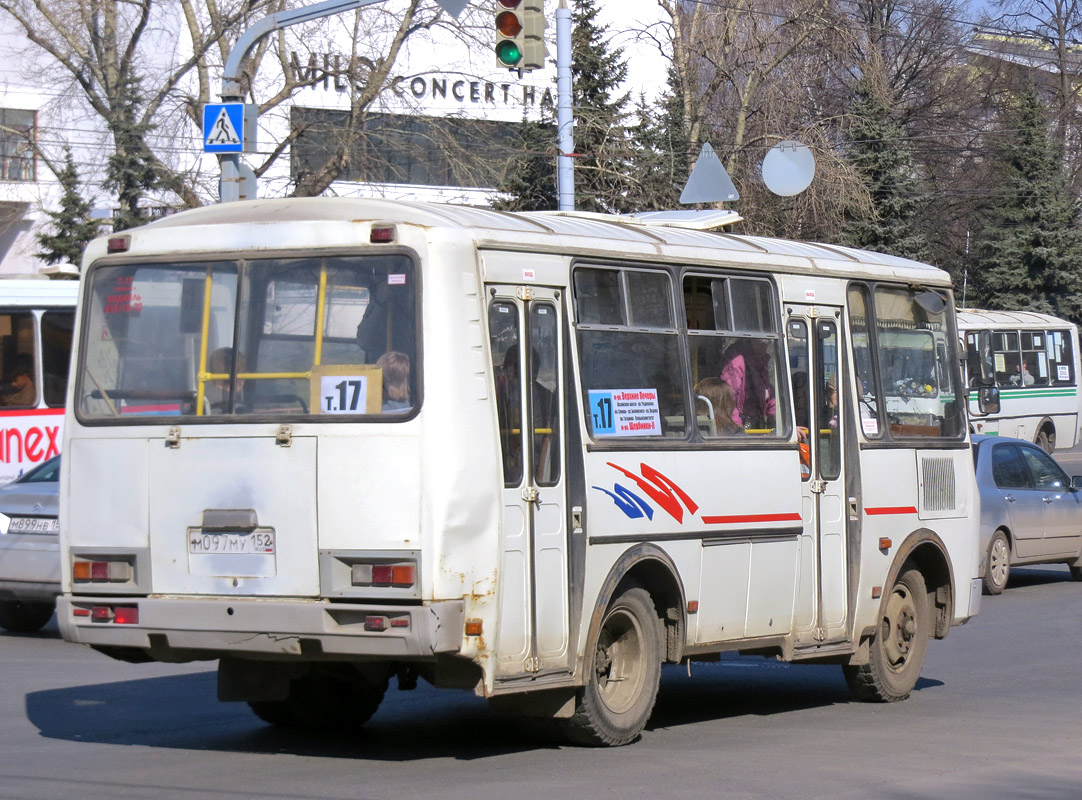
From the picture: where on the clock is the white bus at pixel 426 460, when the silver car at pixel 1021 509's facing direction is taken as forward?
The white bus is roughly at 5 o'clock from the silver car.

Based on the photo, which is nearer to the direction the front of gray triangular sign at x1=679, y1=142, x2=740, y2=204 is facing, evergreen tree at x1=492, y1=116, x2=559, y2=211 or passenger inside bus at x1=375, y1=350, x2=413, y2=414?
the evergreen tree

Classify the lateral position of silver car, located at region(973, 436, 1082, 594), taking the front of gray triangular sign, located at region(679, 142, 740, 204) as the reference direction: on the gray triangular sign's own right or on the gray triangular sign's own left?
on the gray triangular sign's own right

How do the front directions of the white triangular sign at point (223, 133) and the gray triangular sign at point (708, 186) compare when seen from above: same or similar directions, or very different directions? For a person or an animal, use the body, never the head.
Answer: very different directions

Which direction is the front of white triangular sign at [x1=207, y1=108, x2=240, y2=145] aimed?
toward the camera

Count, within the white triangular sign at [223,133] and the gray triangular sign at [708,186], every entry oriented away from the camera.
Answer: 1

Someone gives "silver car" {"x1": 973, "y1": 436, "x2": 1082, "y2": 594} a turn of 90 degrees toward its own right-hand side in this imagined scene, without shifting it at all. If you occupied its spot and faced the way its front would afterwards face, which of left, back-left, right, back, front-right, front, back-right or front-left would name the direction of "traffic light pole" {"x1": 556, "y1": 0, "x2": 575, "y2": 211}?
back-right

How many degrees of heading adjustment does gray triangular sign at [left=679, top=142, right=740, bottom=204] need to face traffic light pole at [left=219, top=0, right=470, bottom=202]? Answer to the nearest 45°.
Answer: approximately 90° to its left

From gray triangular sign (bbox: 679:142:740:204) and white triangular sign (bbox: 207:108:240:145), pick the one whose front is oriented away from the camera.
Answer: gray triangular sign (bbox: 679:142:740:204)

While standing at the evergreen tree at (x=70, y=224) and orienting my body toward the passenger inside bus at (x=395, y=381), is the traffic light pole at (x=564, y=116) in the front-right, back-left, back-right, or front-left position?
front-left

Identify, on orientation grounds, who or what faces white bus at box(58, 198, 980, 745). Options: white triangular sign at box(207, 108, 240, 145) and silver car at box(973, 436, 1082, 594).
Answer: the white triangular sign

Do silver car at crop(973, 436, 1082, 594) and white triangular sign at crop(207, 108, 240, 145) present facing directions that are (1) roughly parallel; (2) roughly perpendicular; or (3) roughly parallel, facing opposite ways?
roughly perpendicular

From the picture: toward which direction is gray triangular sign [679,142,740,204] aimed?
away from the camera

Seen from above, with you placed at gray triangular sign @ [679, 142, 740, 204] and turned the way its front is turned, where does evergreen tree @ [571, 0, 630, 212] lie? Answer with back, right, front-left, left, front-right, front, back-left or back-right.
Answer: front

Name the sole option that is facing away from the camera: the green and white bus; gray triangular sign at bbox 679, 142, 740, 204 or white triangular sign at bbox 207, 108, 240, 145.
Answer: gray triangular sign at bbox 679, 142, 740, 204

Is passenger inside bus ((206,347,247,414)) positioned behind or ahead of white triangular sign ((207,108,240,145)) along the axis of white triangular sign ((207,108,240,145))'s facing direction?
ahead

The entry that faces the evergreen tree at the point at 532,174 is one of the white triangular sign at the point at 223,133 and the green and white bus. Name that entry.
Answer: the green and white bus
